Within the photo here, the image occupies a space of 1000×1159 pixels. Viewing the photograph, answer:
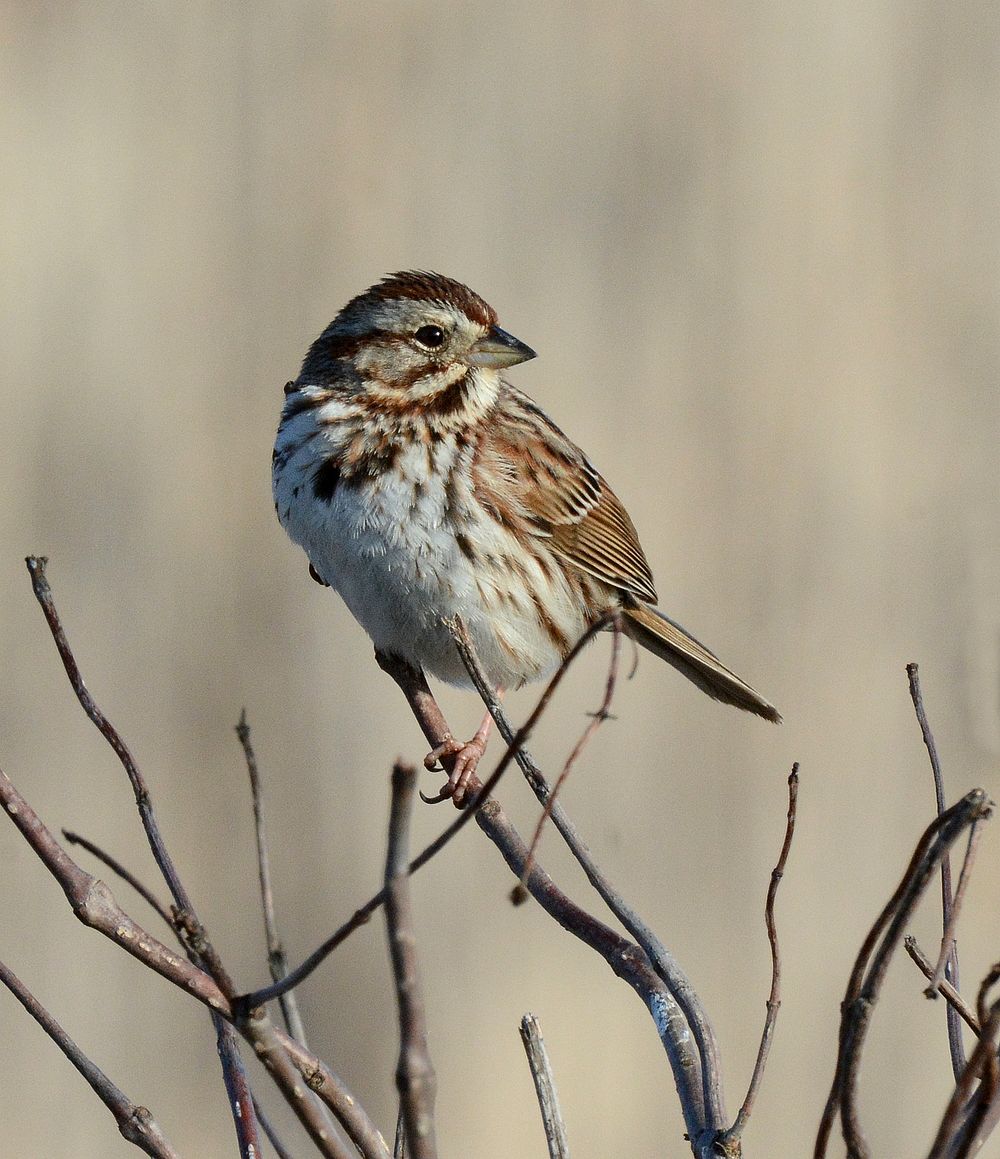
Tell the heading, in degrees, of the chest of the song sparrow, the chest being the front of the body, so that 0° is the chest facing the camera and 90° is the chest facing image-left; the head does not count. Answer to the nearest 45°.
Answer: approximately 45°

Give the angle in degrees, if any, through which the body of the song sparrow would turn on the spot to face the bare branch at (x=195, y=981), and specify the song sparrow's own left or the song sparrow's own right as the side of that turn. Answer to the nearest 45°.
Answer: approximately 45° to the song sparrow's own right
